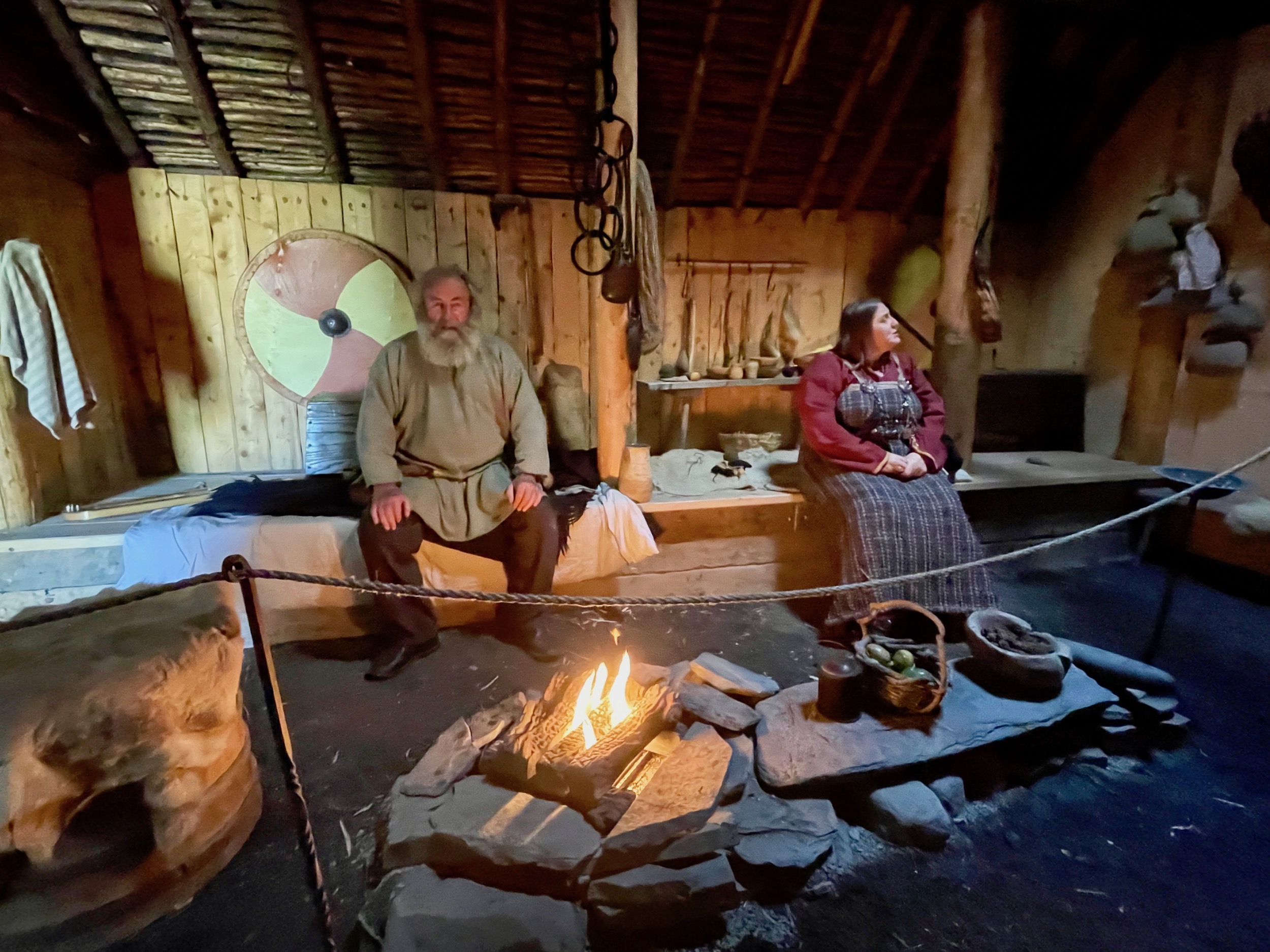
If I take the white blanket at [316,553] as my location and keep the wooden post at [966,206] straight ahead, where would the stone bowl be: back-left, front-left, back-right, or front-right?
front-right

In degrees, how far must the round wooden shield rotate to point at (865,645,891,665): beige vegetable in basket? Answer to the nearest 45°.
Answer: approximately 45° to its left

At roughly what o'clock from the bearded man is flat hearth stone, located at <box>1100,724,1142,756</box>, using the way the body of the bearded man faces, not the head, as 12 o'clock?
The flat hearth stone is roughly at 10 o'clock from the bearded man.

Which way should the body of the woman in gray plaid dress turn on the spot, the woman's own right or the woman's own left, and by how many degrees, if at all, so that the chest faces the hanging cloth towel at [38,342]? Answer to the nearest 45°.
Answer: approximately 90° to the woman's own right

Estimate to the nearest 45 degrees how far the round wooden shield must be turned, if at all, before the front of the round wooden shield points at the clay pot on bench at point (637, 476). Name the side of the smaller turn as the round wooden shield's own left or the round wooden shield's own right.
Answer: approximately 45° to the round wooden shield's own left

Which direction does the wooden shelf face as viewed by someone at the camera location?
facing the viewer

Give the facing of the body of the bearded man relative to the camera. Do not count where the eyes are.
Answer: toward the camera

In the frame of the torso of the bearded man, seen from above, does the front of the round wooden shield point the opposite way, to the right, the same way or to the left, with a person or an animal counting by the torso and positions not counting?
the same way

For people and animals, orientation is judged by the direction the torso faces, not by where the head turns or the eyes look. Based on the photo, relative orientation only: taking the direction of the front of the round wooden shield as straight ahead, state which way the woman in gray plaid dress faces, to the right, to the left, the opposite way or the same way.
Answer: the same way

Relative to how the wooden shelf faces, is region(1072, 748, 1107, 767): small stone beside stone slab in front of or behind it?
in front

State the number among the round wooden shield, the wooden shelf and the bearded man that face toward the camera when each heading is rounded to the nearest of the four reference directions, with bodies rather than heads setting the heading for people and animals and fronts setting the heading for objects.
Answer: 3

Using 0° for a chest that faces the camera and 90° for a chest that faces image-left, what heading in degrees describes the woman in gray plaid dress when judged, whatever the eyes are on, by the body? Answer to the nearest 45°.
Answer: approximately 315°

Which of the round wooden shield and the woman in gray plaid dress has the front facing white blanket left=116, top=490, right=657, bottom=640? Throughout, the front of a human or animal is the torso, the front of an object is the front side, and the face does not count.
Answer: the round wooden shield

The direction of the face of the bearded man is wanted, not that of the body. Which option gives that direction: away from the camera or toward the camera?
toward the camera

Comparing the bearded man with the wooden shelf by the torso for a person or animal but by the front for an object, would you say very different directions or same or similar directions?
same or similar directions

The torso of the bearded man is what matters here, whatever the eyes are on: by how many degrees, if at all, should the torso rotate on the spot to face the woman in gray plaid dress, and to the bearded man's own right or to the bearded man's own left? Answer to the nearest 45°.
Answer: approximately 90° to the bearded man's own left

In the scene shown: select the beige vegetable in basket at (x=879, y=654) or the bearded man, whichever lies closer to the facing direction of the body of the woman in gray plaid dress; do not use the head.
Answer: the beige vegetable in basket

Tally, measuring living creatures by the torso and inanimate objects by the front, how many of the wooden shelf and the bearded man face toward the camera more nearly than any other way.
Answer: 2

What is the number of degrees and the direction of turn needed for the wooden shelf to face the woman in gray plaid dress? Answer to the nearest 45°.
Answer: approximately 45° to its left

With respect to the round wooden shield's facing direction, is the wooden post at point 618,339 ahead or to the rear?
ahead
